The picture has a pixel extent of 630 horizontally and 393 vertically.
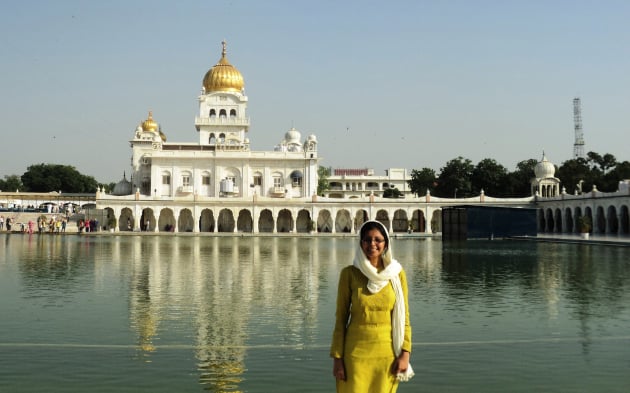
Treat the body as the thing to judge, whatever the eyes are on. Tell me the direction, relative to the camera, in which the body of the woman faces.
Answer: toward the camera

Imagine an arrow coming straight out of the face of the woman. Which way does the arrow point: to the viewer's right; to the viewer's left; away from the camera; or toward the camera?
toward the camera
